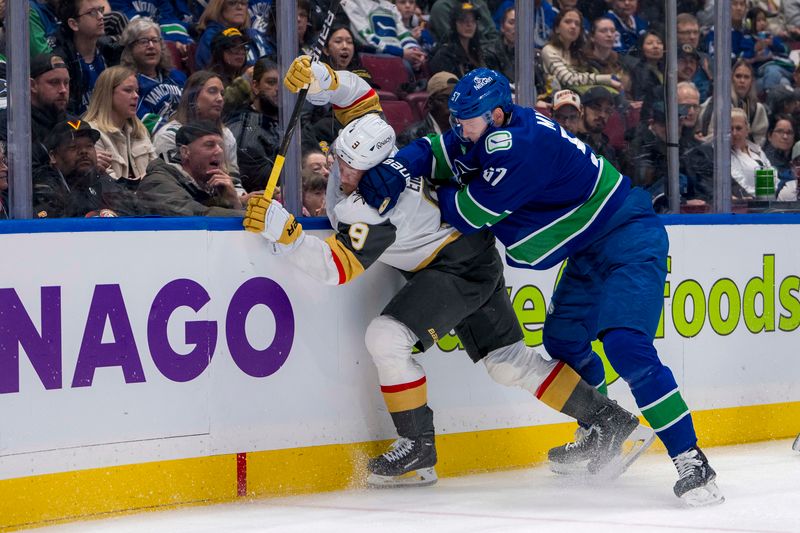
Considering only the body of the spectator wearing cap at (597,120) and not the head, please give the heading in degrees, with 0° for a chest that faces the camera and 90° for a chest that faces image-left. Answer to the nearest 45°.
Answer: approximately 315°

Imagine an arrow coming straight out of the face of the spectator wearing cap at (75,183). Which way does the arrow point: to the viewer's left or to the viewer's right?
to the viewer's right

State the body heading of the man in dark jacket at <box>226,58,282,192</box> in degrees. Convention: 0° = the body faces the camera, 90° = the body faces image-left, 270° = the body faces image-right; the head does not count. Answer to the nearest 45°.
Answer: approximately 315°

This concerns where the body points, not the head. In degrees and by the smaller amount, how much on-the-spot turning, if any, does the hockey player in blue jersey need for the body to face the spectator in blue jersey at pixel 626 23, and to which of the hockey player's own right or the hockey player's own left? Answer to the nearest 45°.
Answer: approximately 90° to the hockey player's own right

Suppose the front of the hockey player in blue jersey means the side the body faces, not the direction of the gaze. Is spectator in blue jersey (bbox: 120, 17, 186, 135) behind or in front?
in front

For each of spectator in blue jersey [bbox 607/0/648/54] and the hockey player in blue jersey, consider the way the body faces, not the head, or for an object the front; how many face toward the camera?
1

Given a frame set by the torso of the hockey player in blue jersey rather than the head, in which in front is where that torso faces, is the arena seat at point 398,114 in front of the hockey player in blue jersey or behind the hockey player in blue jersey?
in front

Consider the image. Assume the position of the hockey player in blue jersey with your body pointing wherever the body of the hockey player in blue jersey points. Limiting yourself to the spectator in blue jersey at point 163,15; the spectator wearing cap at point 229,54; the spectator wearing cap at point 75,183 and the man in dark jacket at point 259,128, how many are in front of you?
4
